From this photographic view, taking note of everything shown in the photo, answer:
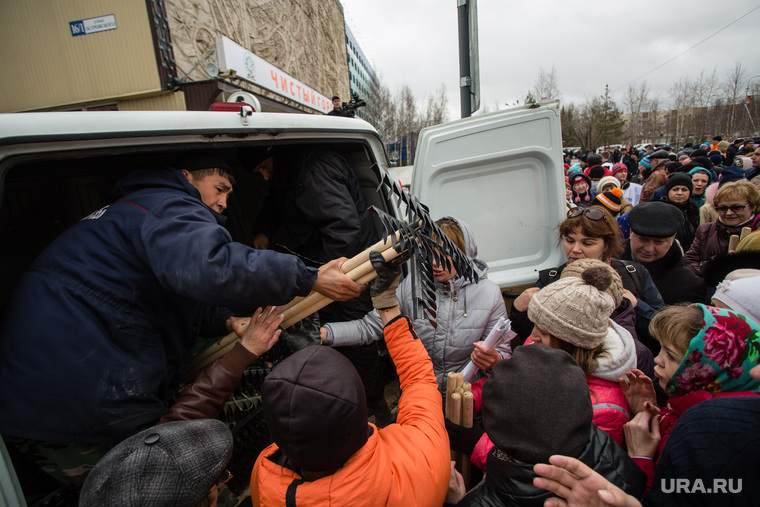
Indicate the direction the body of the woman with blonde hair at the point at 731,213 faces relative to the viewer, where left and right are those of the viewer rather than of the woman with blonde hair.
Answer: facing the viewer and to the left of the viewer

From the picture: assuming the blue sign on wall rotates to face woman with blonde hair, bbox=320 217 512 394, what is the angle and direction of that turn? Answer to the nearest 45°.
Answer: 0° — it already faces them

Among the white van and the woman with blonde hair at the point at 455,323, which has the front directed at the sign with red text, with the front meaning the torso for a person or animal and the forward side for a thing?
the white van

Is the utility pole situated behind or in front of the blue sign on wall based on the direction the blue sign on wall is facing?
in front

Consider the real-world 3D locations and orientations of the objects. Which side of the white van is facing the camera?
back

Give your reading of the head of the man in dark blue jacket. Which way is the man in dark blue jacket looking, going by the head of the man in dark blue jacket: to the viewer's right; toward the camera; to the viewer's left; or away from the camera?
to the viewer's right

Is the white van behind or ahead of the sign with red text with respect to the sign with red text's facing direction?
ahead

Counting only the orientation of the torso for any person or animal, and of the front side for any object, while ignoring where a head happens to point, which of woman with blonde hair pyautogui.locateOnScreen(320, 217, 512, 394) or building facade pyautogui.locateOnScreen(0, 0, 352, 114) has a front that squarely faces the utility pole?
the building facade

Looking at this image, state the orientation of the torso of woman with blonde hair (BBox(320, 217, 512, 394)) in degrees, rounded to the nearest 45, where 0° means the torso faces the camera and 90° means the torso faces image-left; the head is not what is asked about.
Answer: approximately 45°

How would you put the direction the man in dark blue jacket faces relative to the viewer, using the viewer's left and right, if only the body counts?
facing to the right of the viewer

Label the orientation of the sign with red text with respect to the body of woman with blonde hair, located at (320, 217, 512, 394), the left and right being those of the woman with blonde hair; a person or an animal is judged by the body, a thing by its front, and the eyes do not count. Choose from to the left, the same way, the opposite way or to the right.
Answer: to the left

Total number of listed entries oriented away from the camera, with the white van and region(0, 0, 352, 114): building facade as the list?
1

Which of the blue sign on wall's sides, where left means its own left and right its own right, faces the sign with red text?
left

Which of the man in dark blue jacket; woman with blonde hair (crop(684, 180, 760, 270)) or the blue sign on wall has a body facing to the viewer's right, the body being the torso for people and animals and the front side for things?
the man in dark blue jacket
